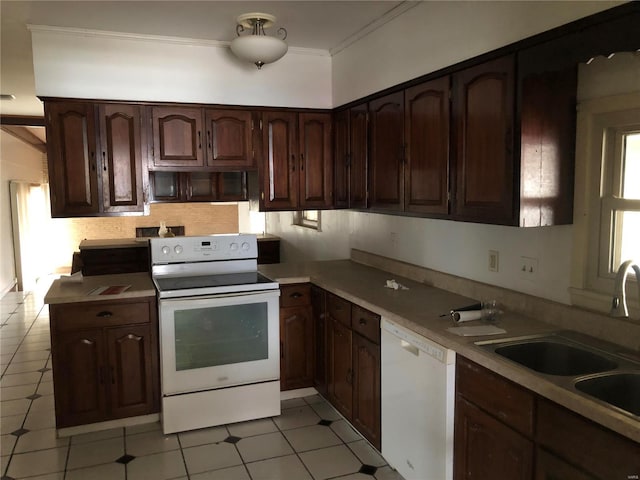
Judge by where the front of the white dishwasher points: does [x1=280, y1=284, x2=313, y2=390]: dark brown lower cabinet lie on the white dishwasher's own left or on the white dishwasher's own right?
on the white dishwasher's own right

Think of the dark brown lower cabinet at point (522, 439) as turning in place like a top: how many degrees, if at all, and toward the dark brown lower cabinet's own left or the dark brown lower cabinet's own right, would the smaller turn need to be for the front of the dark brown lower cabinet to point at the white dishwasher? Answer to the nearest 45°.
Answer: approximately 90° to the dark brown lower cabinet's own right

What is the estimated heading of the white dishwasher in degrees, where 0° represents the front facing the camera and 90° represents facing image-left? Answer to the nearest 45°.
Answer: approximately 45°

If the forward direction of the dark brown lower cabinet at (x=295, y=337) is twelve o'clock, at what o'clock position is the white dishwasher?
The white dishwasher is roughly at 11 o'clock from the dark brown lower cabinet.

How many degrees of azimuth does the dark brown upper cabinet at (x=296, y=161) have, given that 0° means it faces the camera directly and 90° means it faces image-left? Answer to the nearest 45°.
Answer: approximately 0°

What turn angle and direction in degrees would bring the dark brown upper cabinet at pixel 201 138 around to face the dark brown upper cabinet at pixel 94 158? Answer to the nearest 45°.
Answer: approximately 90° to its right

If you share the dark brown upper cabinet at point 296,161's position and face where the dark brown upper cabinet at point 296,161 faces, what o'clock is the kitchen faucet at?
The kitchen faucet is roughly at 11 o'clock from the dark brown upper cabinet.

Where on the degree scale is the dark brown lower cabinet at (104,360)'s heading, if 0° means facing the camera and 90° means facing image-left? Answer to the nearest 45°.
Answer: approximately 315°
